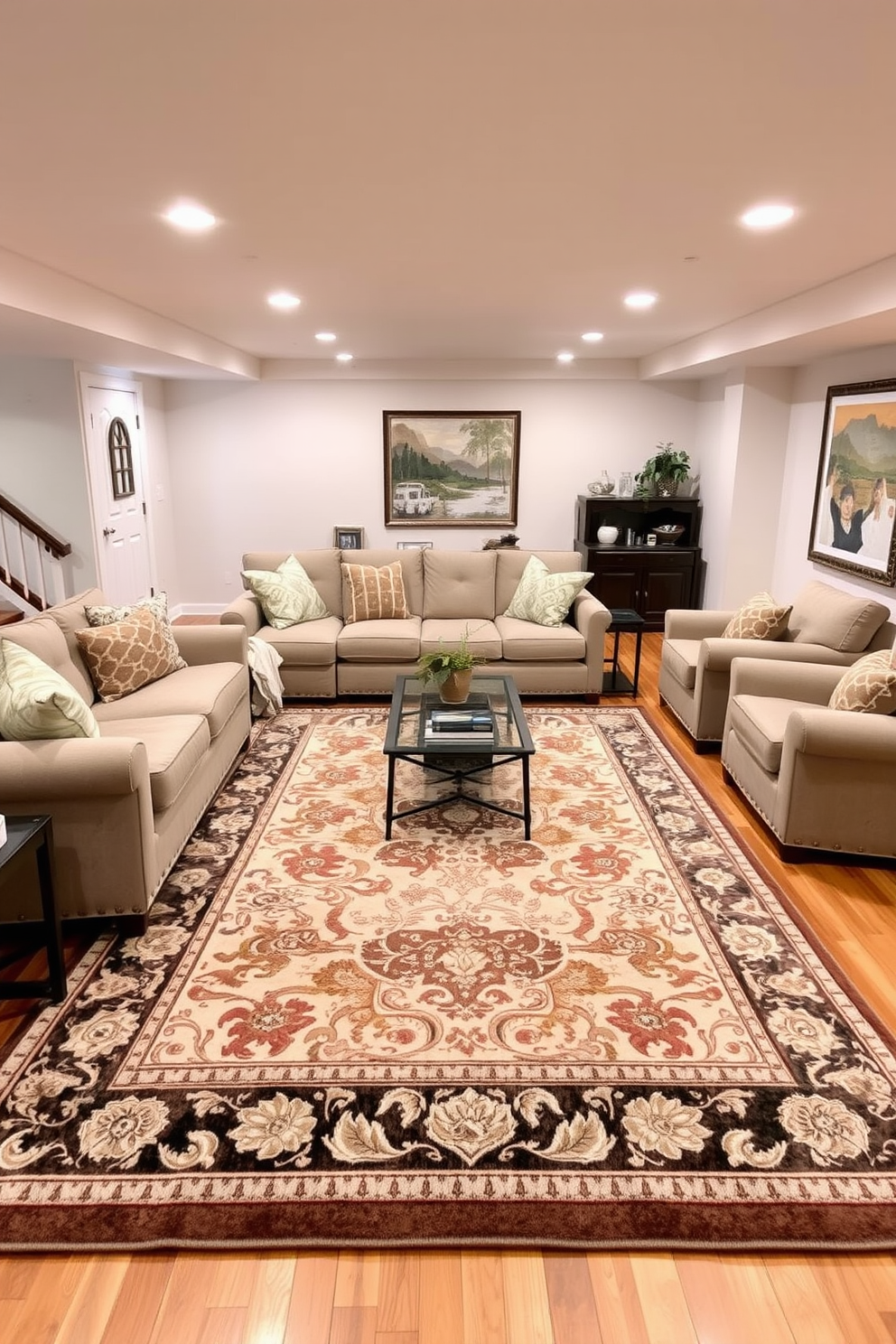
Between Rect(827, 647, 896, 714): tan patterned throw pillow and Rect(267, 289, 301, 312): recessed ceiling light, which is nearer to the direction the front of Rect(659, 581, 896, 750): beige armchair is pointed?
the recessed ceiling light

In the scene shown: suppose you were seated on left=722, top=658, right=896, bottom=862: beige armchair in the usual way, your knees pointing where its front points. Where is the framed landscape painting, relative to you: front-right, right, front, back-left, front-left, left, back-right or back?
right

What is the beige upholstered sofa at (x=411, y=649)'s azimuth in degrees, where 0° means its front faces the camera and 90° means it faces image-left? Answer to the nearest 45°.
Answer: approximately 0°

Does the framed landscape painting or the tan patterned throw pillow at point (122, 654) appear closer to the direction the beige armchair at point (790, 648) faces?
the tan patterned throw pillow

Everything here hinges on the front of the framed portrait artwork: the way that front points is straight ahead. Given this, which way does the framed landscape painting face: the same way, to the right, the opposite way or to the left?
to the left

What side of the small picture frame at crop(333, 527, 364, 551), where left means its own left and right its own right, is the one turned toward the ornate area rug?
front

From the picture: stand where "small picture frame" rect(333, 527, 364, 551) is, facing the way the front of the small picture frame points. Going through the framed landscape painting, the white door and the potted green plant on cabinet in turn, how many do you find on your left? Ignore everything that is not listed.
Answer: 2

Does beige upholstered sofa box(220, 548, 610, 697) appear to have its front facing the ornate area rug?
yes

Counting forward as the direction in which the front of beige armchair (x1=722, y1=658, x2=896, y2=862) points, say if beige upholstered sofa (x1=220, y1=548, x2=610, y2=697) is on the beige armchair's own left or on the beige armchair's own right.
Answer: on the beige armchair's own right

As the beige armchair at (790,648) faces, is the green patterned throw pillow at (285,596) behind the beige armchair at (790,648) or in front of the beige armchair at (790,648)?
in front

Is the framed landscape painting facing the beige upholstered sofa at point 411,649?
yes

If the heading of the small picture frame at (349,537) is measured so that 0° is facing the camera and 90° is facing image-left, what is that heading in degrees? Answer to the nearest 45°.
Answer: approximately 0°

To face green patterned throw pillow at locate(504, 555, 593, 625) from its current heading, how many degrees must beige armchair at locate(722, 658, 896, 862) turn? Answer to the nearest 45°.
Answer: approximately 90° to its right

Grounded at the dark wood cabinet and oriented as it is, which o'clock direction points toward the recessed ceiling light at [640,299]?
The recessed ceiling light is roughly at 12 o'clock from the dark wood cabinet.

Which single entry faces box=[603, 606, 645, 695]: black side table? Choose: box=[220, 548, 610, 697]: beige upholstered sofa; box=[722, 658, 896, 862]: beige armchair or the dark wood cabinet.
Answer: the dark wood cabinet
